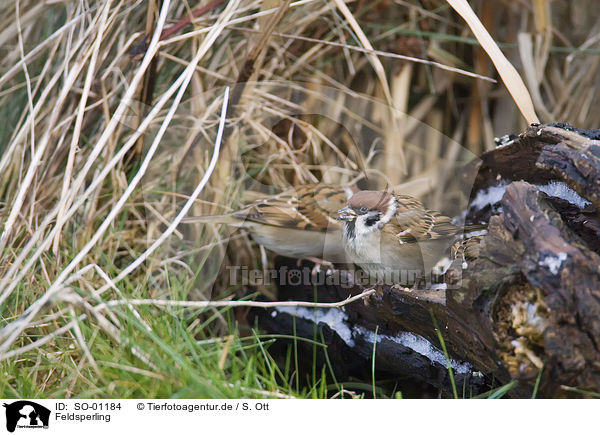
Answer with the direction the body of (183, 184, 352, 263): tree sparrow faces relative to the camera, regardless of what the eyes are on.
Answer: to the viewer's right

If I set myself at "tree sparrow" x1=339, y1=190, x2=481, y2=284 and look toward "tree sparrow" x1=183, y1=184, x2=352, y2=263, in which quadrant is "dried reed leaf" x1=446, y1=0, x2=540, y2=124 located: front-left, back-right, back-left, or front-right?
back-right
